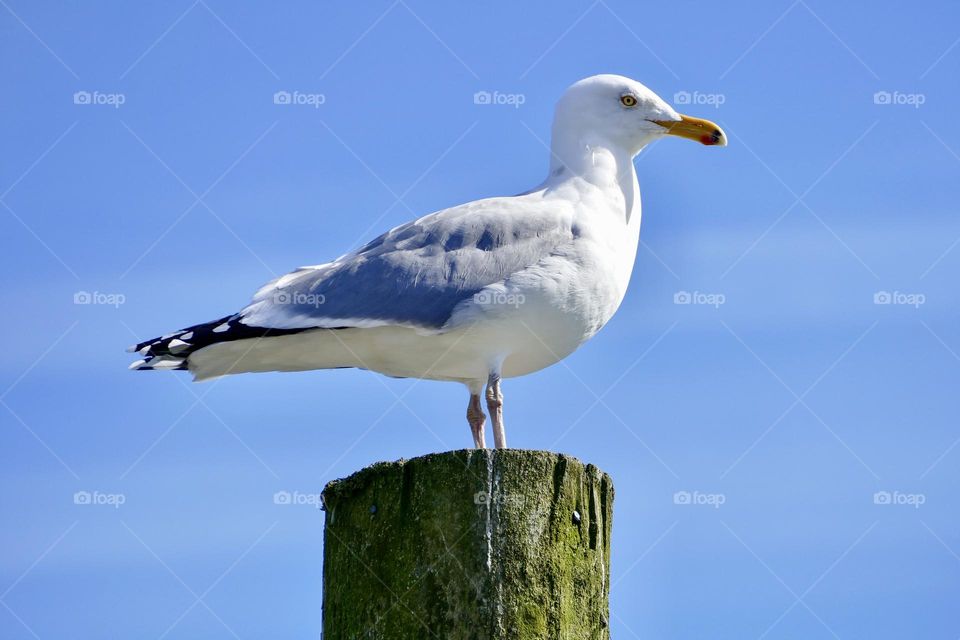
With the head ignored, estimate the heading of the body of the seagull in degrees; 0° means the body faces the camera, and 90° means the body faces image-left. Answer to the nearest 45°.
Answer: approximately 270°
